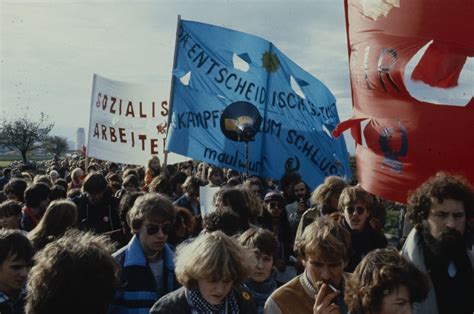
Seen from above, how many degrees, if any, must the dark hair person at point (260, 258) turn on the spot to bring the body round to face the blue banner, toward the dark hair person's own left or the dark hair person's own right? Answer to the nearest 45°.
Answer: approximately 180°

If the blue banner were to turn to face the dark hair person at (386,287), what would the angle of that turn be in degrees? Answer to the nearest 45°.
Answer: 0° — it already faces them

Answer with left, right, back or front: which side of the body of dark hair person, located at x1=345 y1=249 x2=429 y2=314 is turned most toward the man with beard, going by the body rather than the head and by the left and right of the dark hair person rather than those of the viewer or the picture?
left

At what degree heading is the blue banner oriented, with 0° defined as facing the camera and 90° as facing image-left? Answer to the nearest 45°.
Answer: approximately 0°

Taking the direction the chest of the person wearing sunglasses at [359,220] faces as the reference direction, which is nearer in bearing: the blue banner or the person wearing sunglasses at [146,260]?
the person wearing sunglasses

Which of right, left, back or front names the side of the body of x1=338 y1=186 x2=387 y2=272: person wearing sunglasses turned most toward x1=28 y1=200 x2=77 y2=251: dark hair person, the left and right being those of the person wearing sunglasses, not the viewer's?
right
